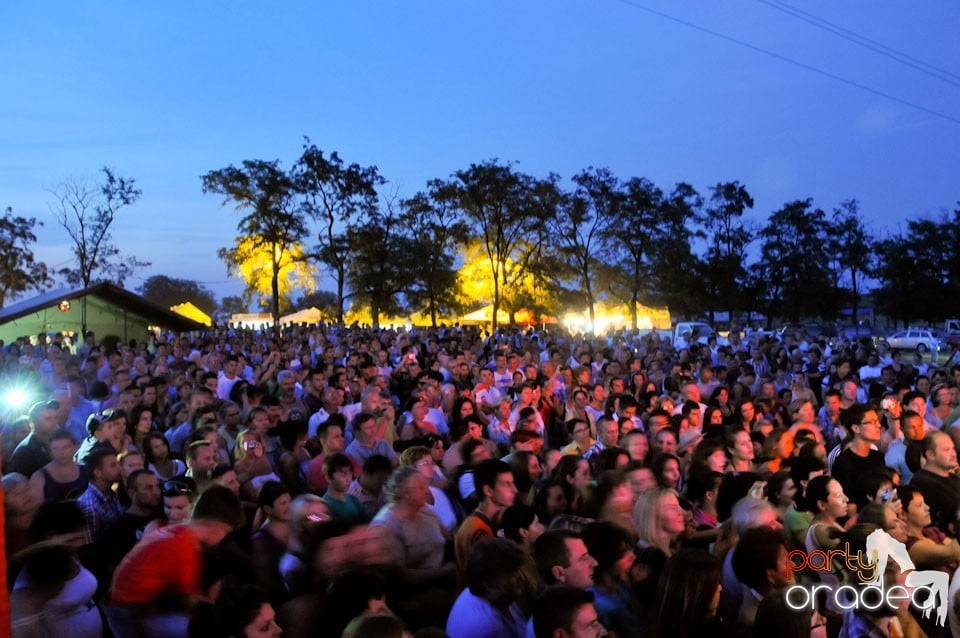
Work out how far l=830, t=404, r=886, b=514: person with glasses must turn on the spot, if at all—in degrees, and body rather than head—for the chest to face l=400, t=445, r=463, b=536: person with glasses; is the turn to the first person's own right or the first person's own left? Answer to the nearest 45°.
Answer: approximately 90° to the first person's own right

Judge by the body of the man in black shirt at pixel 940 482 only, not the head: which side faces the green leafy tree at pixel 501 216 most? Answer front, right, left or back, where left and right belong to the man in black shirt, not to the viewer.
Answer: back

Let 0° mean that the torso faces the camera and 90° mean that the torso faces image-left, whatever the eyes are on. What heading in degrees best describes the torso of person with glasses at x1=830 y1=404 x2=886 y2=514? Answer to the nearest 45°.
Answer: approximately 315°

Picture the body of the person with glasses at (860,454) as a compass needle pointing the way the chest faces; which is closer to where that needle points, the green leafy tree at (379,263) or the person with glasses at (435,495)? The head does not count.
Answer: the person with glasses

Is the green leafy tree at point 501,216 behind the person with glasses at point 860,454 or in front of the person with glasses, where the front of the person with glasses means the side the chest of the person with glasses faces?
behind

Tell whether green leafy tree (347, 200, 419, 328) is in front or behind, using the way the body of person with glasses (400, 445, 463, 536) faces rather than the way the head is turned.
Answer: behind
